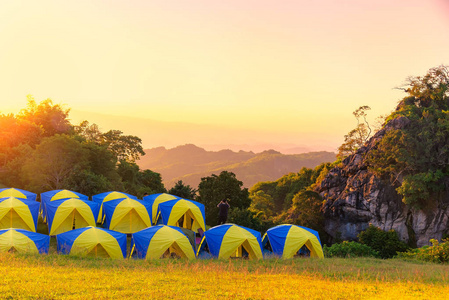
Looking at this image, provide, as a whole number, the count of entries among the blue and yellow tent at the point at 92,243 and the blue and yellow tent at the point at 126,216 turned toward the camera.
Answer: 2

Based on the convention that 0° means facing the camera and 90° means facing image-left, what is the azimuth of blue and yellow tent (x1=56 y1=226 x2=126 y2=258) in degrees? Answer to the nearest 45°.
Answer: approximately 0°

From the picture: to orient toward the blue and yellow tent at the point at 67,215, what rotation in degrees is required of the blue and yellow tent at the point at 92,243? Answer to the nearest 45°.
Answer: approximately 180°

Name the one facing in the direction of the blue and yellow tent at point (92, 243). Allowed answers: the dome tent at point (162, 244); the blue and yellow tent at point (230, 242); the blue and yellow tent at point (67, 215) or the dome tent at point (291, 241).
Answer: the blue and yellow tent at point (67, 215)

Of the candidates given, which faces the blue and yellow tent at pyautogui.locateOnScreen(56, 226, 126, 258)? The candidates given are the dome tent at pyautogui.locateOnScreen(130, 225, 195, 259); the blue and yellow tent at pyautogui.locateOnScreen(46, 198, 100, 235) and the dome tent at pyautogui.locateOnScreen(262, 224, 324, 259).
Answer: the blue and yellow tent at pyautogui.locateOnScreen(46, 198, 100, 235)

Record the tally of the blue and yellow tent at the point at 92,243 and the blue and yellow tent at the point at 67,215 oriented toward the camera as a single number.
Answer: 2

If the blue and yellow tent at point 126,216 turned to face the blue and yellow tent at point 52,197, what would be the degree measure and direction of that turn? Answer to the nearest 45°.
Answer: approximately 135° to its right

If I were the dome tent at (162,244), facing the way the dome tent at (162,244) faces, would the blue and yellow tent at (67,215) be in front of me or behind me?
behind

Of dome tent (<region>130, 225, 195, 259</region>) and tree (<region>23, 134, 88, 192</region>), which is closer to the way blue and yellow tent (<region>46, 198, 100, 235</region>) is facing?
the dome tent

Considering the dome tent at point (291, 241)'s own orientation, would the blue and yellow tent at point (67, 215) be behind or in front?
behind

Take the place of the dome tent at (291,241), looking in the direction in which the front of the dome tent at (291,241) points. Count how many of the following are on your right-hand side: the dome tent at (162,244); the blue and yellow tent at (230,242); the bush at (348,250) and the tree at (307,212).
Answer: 2
